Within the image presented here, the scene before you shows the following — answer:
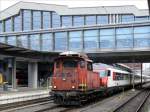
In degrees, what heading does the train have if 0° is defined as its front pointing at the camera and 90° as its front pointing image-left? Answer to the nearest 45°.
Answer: approximately 45°
